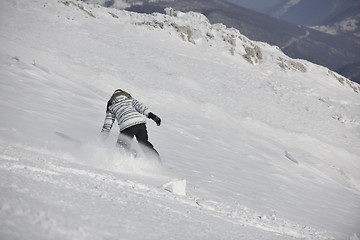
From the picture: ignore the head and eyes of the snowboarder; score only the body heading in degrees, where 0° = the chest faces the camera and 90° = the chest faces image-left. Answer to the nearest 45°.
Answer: approximately 180°
